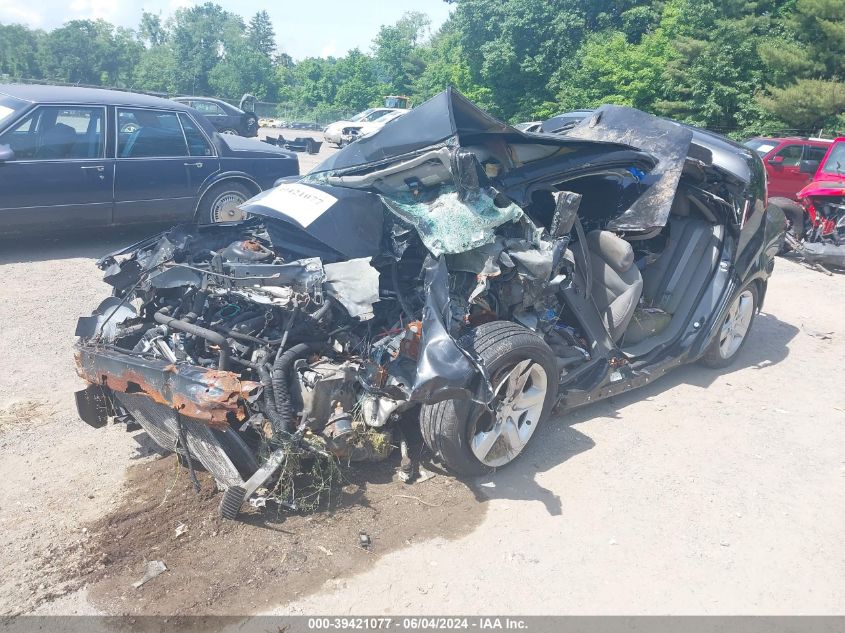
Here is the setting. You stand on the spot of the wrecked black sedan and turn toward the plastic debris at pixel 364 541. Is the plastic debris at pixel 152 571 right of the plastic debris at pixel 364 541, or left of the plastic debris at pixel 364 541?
right

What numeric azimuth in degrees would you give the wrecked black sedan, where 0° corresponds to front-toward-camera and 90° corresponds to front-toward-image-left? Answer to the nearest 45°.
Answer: approximately 45°

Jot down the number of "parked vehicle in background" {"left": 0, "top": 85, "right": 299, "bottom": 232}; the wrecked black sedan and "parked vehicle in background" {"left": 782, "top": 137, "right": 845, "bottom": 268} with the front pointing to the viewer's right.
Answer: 0

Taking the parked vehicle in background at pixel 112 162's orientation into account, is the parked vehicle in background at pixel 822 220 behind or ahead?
behind

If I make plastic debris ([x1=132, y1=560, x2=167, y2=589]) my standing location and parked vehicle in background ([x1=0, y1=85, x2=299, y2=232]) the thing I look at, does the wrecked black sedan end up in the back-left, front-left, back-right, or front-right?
front-right

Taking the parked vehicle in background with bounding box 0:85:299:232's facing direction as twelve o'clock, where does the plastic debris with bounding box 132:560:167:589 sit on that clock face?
The plastic debris is roughly at 9 o'clock from the parked vehicle in background.

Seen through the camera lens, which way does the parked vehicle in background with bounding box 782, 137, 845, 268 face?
facing the viewer and to the left of the viewer

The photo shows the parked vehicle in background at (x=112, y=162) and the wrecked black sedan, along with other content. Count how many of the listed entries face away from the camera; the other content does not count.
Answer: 0

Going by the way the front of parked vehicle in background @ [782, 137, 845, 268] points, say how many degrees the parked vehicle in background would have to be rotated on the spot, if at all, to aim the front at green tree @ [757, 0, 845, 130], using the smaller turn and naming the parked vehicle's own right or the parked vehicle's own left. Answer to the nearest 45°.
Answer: approximately 135° to the parked vehicle's own right

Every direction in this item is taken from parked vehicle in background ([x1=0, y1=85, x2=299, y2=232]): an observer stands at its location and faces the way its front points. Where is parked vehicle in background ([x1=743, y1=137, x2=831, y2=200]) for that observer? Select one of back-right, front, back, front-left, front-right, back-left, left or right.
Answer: back

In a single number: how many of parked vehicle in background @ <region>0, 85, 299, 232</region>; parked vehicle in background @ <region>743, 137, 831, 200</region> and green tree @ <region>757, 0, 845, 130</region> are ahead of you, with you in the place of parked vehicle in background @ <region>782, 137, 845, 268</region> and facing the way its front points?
1

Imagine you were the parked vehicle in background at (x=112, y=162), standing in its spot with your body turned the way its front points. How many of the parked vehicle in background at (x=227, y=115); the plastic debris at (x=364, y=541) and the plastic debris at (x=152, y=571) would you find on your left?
2

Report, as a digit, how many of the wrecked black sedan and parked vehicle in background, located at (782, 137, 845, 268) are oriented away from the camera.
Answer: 0

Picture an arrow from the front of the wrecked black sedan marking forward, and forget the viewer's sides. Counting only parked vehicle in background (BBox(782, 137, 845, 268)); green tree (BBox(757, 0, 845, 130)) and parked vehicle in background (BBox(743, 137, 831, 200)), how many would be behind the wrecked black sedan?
3

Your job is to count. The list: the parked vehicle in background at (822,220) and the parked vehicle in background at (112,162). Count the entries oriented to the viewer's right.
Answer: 0

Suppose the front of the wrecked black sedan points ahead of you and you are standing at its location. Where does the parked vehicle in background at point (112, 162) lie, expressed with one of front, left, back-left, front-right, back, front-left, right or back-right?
right

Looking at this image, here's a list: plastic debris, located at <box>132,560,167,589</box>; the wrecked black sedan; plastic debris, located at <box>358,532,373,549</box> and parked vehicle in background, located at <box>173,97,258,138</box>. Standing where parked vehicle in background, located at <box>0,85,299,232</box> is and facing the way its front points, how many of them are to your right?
1

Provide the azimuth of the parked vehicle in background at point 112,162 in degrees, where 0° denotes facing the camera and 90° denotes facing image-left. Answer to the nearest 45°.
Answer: approximately 90°
